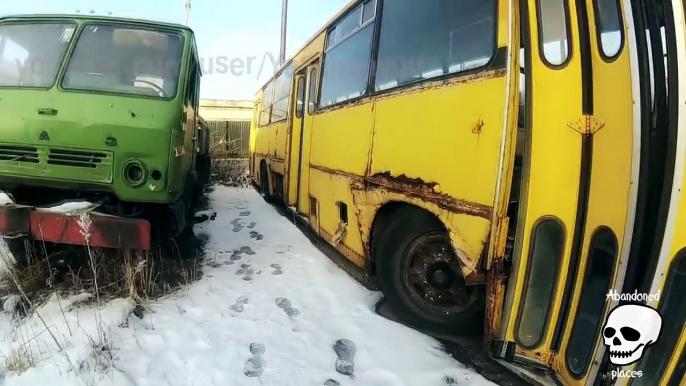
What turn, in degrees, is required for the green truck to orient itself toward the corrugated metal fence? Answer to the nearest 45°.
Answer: approximately 180°

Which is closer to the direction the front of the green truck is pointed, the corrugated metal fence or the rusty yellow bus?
the rusty yellow bus

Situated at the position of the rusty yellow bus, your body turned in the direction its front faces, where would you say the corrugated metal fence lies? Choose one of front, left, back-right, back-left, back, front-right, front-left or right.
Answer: back

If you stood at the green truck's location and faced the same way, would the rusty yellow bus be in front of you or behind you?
in front

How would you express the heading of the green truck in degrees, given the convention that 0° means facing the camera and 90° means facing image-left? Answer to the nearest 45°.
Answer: approximately 0°

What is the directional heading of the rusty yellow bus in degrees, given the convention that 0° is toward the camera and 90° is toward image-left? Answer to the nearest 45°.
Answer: approximately 315°
